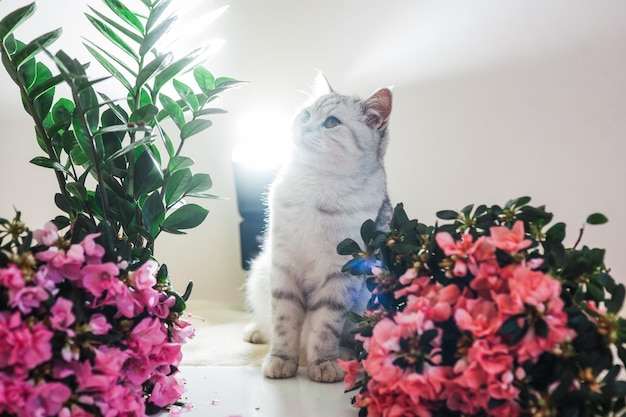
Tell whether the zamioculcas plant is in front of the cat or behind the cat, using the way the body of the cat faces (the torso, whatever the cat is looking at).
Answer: in front

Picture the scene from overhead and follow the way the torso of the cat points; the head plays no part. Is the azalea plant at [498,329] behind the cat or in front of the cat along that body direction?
in front

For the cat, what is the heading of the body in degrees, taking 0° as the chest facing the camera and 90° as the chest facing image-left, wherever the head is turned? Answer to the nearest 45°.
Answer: approximately 0°
